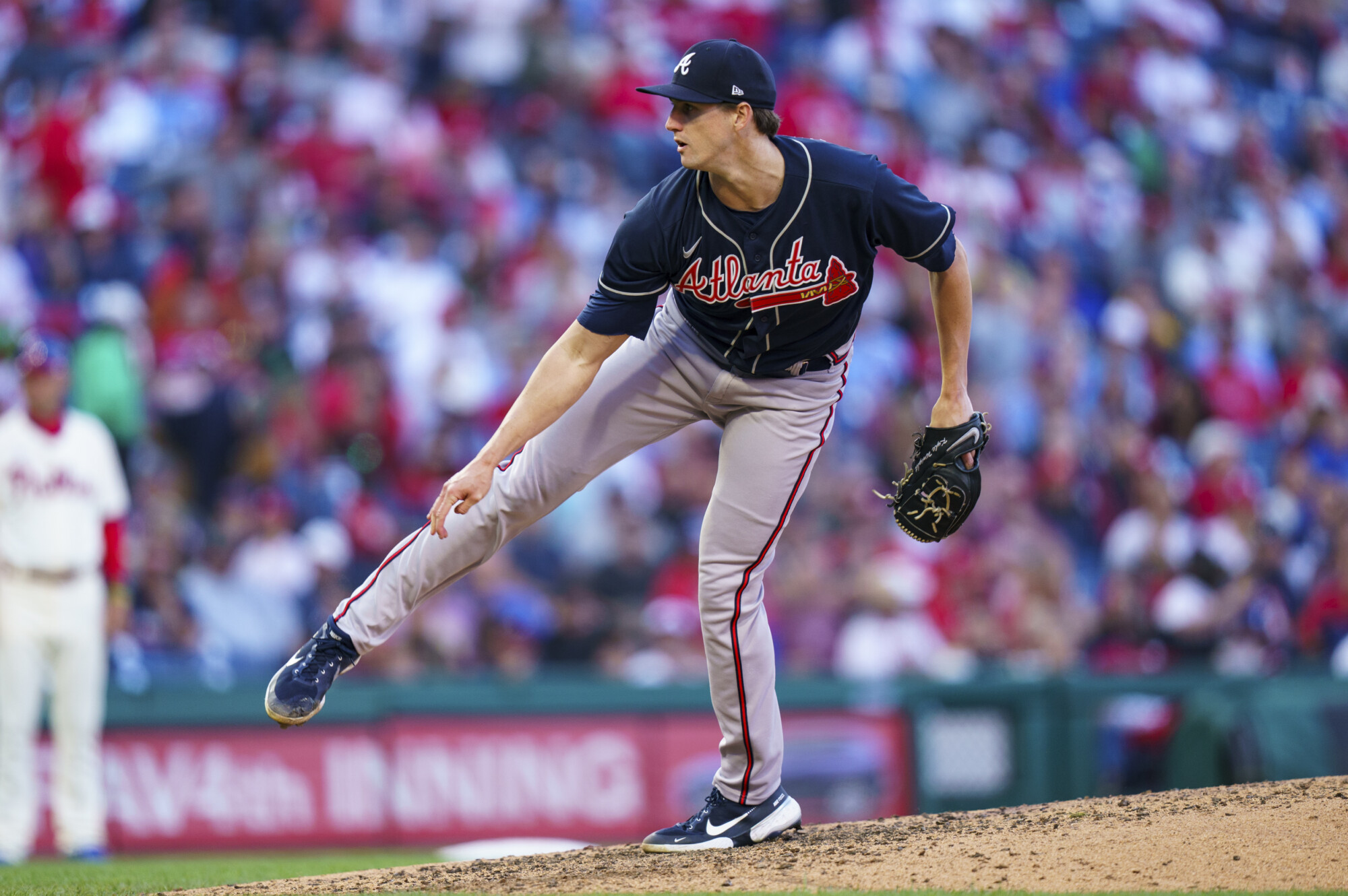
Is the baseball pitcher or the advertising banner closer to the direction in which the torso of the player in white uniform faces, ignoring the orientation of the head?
the baseball pitcher

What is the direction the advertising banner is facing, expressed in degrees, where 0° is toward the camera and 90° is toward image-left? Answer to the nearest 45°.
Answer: approximately 0°

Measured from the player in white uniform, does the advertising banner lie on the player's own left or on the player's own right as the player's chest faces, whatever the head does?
on the player's own left

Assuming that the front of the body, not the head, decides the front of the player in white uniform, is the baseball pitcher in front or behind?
in front

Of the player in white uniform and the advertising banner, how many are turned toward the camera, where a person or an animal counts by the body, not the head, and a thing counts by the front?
2

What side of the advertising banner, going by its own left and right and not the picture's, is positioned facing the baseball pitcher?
front

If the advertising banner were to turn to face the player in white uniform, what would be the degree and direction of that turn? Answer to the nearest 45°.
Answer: approximately 45° to its right
